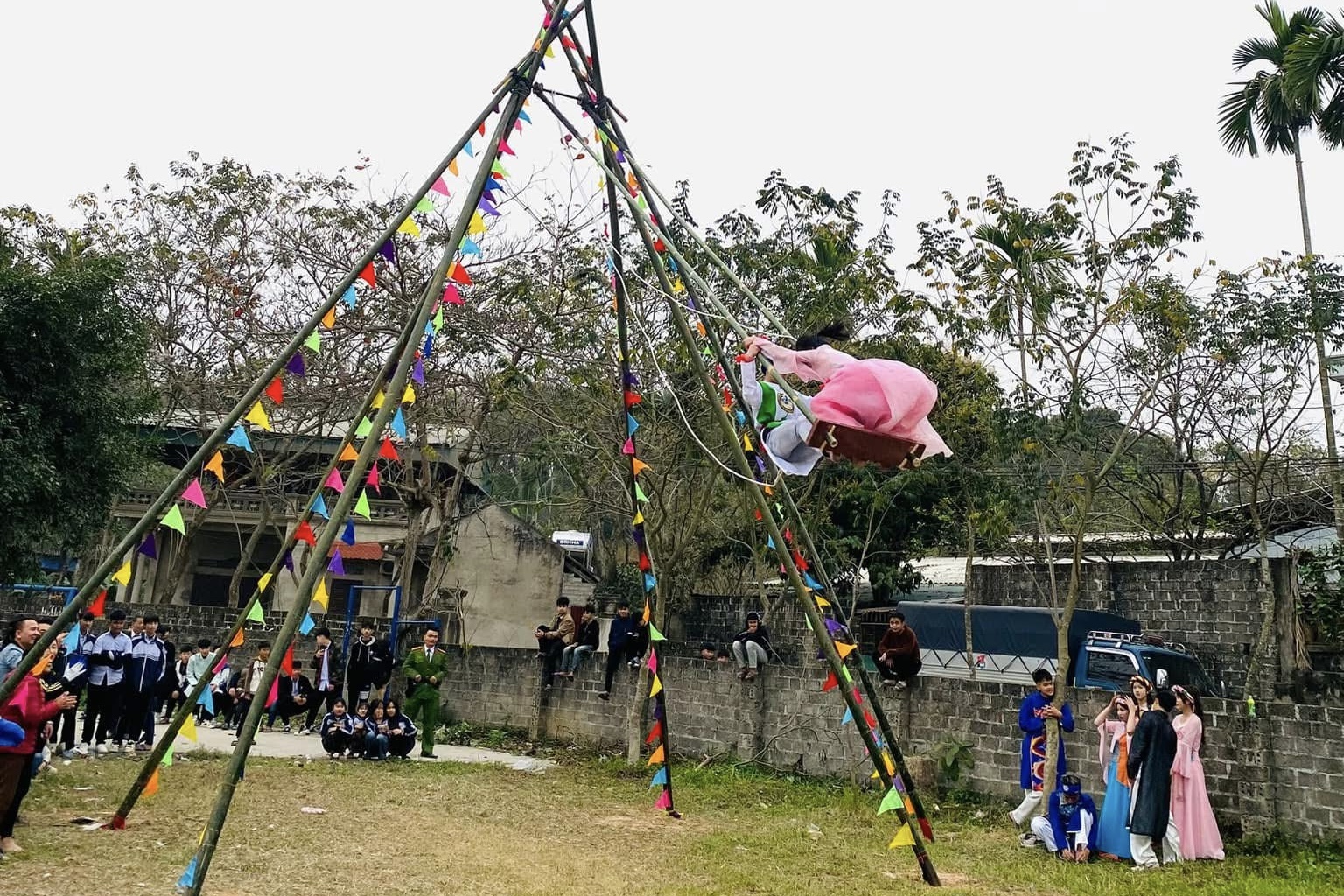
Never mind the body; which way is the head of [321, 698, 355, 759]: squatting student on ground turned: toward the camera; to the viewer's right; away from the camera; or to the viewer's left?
toward the camera

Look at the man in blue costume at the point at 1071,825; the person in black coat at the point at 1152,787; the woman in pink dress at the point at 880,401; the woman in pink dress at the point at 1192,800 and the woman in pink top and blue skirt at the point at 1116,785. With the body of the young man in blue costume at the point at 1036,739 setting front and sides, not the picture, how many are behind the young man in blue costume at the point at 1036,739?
0

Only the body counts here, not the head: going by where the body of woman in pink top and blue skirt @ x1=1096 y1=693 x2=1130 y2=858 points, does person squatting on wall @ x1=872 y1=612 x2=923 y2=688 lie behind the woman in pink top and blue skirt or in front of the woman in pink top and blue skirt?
behind

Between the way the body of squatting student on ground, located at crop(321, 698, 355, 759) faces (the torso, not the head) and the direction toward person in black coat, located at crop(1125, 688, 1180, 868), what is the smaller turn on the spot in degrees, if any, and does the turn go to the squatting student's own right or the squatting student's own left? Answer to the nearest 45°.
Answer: approximately 45° to the squatting student's own left

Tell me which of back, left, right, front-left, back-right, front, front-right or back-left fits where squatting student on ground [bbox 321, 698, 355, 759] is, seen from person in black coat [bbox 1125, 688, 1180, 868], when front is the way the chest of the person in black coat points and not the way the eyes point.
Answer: front-left

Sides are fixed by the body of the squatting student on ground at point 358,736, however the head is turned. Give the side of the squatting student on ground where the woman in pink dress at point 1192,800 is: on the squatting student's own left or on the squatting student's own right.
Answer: on the squatting student's own left

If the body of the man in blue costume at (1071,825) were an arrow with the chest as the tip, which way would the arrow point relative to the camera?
toward the camera

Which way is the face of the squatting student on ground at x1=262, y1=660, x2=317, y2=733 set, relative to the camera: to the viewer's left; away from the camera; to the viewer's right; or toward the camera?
toward the camera

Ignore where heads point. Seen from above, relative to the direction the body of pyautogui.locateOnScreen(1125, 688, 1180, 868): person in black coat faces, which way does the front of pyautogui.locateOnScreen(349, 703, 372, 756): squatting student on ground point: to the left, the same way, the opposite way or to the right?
the opposite way

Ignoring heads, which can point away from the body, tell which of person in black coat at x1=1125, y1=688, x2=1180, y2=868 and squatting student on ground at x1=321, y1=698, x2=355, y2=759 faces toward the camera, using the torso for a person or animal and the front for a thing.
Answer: the squatting student on ground

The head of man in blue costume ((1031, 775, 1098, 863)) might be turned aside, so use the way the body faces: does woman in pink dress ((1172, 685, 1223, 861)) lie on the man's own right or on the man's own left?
on the man's own left

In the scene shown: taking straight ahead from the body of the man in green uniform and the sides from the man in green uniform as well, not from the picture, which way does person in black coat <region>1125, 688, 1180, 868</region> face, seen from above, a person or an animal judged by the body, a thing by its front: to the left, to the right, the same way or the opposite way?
the opposite way

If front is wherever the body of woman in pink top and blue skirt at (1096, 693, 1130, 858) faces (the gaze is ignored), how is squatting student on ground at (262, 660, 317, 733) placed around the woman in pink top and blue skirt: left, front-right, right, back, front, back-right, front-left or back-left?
back-right

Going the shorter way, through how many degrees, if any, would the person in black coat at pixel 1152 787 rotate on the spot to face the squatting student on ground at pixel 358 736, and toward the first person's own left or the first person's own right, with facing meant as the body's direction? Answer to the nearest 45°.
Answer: approximately 45° to the first person's own left

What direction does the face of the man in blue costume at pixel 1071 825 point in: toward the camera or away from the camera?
toward the camera

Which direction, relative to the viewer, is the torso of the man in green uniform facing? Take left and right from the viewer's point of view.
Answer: facing the viewer

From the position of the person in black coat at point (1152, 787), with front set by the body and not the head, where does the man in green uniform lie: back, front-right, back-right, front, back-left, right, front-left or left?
front-left

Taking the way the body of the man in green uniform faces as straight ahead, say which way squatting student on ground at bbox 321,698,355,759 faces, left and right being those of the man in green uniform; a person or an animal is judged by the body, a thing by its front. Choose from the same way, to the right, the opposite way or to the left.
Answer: the same way

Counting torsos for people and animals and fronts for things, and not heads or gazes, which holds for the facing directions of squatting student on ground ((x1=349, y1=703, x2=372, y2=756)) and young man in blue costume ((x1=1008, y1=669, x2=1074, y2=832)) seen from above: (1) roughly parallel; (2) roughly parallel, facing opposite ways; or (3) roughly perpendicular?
roughly parallel

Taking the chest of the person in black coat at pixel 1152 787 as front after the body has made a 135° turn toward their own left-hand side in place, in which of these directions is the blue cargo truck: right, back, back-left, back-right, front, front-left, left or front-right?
back
